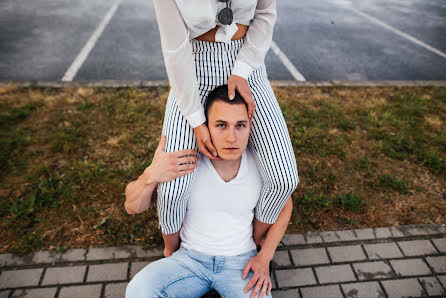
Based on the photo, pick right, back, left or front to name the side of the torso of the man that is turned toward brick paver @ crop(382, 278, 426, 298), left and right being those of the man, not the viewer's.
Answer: left

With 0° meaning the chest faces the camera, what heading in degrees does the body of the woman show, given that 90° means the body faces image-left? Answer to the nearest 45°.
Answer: approximately 0°

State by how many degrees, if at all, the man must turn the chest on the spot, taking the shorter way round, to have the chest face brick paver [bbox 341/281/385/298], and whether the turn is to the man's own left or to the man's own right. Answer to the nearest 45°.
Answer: approximately 90° to the man's own left

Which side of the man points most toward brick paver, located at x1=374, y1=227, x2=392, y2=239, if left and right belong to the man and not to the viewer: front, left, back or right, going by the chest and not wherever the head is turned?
left

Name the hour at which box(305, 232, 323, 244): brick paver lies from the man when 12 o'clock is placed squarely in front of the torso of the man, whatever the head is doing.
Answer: The brick paver is roughly at 8 o'clock from the man.

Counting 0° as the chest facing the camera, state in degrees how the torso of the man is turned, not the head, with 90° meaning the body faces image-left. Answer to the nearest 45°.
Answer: approximately 0°

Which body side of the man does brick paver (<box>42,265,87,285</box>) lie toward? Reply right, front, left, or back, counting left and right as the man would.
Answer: right

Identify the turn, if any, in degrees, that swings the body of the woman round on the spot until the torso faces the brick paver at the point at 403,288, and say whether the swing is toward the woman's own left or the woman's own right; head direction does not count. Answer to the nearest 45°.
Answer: approximately 90° to the woman's own left

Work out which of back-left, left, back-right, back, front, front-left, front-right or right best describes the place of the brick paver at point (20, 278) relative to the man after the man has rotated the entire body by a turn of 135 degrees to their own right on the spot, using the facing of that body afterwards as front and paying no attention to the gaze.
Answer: front-left
